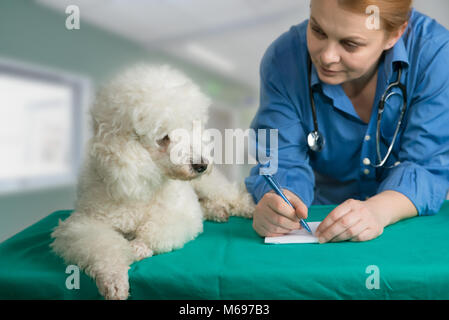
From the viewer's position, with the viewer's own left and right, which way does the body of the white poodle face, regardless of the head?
facing the viewer and to the right of the viewer

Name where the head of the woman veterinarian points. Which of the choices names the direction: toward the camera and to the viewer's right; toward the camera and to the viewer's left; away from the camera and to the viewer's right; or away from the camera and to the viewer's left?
toward the camera and to the viewer's left
